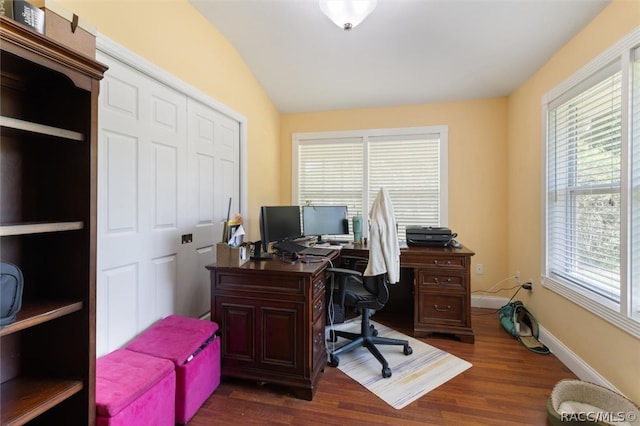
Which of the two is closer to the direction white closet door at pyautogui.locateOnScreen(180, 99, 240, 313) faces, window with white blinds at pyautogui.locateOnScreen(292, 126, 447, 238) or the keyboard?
the keyboard

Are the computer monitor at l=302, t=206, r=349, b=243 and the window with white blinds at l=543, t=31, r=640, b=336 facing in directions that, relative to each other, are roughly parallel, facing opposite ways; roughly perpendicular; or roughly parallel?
roughly perpendicular

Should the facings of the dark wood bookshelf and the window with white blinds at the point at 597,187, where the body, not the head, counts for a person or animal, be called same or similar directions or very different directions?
very different directions

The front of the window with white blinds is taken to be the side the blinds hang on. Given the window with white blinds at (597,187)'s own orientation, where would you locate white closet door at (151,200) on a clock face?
The white closet door is roughly at 12 o'clock from the window with white blinds.

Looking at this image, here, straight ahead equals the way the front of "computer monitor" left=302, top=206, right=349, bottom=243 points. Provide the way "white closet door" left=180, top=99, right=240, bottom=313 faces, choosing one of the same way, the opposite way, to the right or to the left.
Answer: to the left

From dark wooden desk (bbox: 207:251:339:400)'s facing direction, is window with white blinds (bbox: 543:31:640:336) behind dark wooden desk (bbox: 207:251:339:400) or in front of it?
in front

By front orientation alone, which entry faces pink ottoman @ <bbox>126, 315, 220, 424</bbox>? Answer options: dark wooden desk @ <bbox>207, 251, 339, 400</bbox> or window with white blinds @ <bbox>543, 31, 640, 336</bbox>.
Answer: the window with white blinds

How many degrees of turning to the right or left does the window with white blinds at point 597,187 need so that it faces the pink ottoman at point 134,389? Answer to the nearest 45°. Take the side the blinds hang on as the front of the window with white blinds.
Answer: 0° — it already faces it

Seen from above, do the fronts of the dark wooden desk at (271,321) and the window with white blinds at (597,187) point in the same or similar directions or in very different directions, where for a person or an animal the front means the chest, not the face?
very different directions

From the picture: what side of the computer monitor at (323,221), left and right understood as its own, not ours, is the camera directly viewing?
front

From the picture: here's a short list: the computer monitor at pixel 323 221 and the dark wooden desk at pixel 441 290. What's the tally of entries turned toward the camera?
2

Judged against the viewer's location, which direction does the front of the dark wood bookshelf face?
facing the viewer and to the right of the viewer
